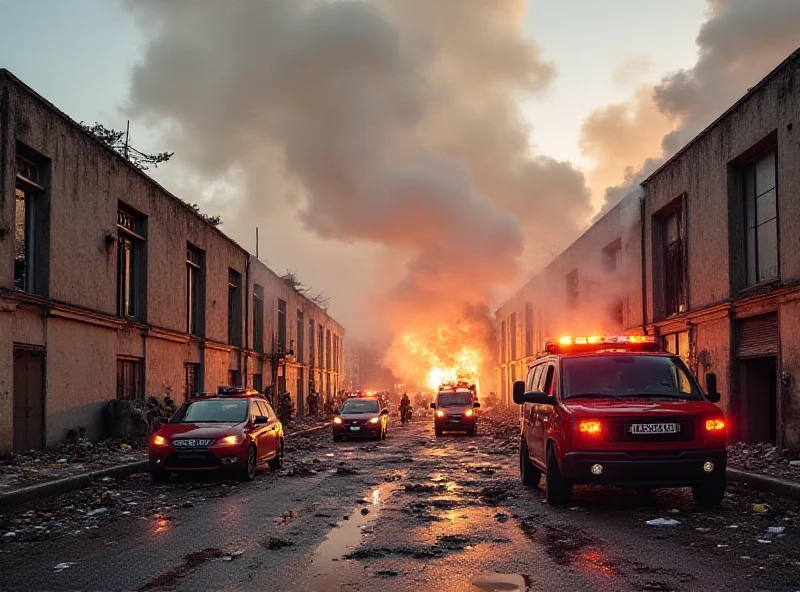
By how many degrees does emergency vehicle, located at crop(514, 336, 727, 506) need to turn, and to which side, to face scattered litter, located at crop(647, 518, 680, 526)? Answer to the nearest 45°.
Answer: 0° — it already faces it

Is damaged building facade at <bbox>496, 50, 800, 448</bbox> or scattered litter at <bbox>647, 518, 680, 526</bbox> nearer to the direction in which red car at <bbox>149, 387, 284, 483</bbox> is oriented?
the scattered litter

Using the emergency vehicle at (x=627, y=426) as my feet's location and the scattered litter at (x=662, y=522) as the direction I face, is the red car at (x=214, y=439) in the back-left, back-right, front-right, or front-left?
back-right

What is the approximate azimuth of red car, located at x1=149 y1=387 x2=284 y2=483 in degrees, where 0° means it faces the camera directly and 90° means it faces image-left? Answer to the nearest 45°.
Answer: approximately 45°

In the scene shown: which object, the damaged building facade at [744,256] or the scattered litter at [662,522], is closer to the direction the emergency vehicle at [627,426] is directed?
the scattered litter

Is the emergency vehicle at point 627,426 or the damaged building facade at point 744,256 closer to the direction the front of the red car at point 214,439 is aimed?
the emergency vehicle

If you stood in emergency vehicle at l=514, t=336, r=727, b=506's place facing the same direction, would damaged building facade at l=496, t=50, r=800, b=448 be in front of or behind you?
behind

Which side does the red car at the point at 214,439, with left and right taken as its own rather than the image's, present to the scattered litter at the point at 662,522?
left

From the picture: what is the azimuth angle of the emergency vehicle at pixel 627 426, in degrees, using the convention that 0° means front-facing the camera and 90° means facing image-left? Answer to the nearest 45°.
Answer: approximately 0°
